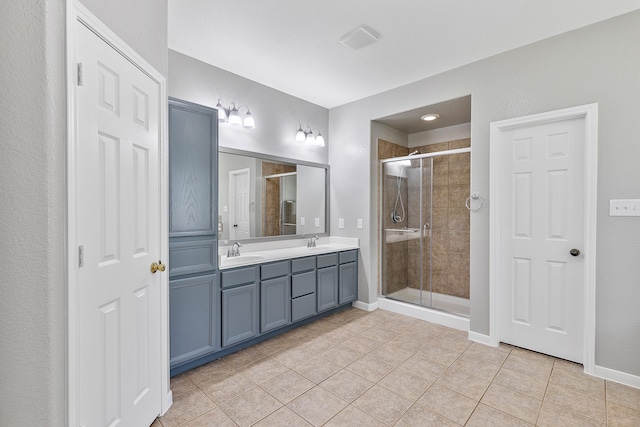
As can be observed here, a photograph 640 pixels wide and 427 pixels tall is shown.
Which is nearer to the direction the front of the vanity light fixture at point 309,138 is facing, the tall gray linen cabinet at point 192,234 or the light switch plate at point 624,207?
the light switch plate

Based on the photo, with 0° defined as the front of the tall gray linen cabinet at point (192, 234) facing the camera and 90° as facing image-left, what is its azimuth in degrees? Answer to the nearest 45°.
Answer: approximately 315°

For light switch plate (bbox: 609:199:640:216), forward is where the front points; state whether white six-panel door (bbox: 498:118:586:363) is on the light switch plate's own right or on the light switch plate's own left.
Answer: on the light switch plate's own right

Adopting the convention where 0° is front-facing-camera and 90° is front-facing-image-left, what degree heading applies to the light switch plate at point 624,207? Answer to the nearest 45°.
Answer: approximately 0°

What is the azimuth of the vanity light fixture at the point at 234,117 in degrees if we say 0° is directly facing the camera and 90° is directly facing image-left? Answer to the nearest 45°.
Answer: approximately 315°
